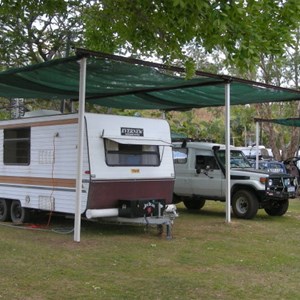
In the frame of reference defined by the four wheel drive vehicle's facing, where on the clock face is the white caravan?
The white caravan is roughly at 3 o'clock from the four wheel drive vehicle.

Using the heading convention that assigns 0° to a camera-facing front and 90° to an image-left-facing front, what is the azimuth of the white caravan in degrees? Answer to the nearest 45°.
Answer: approximately 315°

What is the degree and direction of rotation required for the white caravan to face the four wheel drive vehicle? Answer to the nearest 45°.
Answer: approximately 90° to its left

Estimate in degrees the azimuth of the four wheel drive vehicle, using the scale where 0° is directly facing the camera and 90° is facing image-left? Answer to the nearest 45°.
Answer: approximately 315°

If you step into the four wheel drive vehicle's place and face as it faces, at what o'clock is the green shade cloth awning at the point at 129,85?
The green shade cloth awning is roughly at 3 o'clock from the four wheel drive vehicle.
